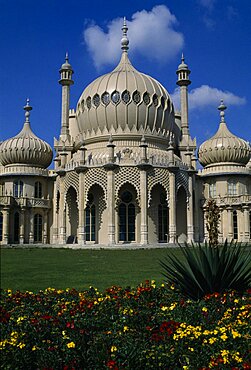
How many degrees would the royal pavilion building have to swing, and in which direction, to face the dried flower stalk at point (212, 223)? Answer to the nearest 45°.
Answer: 0° — it already faces it

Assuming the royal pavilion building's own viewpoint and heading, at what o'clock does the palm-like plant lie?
The palm-like plant is roughly at 12 o'clock from the royal pavilion building.

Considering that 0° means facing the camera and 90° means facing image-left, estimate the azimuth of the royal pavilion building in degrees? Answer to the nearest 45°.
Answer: approximately 0°
